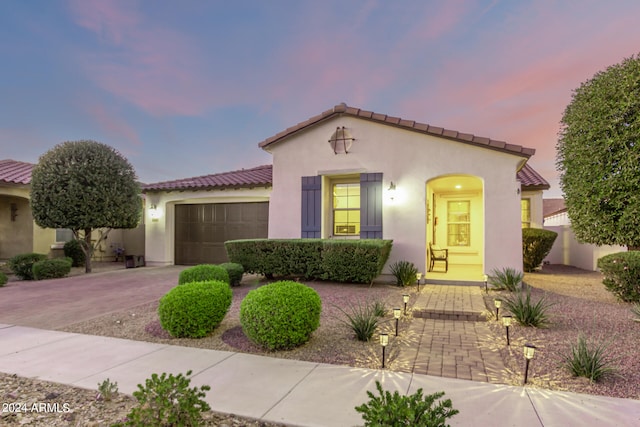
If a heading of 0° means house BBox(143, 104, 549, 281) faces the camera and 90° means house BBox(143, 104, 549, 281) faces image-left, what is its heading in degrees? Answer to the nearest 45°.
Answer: approximately 0°

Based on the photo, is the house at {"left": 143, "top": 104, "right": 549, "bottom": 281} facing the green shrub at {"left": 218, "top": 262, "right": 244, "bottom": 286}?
no

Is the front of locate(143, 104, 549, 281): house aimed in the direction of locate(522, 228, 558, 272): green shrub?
no

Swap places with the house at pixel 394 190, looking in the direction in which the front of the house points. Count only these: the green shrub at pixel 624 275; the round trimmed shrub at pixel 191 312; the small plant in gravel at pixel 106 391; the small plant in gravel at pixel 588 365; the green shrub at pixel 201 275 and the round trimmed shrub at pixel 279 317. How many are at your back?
0

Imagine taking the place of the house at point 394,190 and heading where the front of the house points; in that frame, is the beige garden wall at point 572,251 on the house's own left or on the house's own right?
on the house's own left

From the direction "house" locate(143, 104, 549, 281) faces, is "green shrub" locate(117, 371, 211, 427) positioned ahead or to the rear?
ahead

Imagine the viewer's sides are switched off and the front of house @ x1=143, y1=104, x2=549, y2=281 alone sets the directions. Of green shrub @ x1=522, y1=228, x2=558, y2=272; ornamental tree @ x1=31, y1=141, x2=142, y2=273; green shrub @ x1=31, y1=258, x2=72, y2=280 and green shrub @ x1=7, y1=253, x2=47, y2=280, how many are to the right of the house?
3

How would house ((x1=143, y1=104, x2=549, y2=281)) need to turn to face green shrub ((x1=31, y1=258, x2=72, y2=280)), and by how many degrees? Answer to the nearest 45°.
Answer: approximately 90° to its right

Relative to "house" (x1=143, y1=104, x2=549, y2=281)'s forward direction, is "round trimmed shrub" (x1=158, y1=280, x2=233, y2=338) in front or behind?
in front

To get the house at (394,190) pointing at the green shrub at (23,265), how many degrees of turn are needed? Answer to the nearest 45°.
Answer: approximately 90° to its right

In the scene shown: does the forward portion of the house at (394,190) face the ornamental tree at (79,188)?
no

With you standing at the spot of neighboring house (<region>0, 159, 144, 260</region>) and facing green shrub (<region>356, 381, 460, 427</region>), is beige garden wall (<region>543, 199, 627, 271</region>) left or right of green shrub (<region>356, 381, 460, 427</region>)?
left

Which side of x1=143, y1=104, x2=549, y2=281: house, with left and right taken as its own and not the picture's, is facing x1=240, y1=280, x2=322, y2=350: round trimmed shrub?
front

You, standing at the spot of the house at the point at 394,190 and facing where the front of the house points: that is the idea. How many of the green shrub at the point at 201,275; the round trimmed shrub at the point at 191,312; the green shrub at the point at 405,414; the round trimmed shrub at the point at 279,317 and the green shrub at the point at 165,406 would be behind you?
0

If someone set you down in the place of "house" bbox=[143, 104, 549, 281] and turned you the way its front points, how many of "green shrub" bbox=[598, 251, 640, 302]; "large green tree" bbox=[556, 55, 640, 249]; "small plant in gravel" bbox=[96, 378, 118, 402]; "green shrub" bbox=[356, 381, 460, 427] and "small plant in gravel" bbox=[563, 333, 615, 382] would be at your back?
0

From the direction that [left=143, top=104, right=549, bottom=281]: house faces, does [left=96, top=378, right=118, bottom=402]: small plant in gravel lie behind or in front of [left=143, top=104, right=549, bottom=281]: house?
in front
